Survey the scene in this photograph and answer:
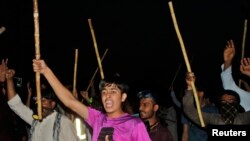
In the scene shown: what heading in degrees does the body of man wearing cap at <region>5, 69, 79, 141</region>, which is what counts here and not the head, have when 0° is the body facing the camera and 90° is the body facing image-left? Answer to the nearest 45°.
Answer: approximately 45°
